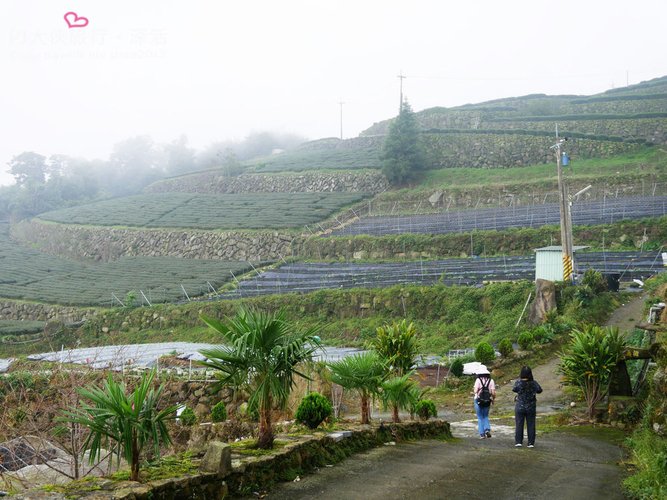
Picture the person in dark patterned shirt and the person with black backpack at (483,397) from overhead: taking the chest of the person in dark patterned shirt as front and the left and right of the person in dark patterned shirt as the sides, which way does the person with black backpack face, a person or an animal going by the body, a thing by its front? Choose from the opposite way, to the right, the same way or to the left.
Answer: the same way

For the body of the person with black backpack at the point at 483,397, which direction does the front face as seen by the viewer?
away from the camera

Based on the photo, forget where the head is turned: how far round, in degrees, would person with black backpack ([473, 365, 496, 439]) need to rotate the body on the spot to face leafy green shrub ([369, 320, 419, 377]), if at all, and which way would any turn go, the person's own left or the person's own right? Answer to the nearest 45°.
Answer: approximately 45° to the person's own left

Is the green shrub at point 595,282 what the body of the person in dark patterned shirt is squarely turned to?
yes

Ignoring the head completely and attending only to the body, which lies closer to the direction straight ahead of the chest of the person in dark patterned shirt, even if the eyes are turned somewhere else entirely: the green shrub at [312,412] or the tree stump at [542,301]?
the tree stump

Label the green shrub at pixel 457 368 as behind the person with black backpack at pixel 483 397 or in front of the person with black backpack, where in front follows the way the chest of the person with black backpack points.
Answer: in front

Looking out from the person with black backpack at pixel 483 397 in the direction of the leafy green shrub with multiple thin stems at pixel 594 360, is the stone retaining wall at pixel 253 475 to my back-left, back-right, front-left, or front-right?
back-right

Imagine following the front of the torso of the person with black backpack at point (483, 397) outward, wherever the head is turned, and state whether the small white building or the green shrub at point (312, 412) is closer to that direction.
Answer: the small white building

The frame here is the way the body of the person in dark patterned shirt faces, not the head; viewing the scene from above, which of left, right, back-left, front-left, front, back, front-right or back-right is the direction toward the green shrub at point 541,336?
front

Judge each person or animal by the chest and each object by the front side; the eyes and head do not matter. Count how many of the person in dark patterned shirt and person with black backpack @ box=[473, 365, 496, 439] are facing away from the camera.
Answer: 2

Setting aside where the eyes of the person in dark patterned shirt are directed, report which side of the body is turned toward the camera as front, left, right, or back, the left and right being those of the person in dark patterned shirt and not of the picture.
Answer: back

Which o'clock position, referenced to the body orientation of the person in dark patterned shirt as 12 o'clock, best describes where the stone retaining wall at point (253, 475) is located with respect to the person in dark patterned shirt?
The stone retaining wall is roughly at 7 o'clock from the person in dark patterned shirt.

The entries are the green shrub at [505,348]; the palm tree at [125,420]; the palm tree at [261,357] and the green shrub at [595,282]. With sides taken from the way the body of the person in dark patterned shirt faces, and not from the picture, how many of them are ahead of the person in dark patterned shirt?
2

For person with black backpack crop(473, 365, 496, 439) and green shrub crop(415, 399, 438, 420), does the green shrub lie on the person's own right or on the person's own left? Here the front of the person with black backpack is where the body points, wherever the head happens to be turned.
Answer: on the person's own left

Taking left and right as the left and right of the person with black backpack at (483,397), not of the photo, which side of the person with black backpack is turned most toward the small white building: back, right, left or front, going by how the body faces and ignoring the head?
front

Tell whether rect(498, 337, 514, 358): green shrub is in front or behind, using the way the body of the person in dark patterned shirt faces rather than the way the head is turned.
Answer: in front
